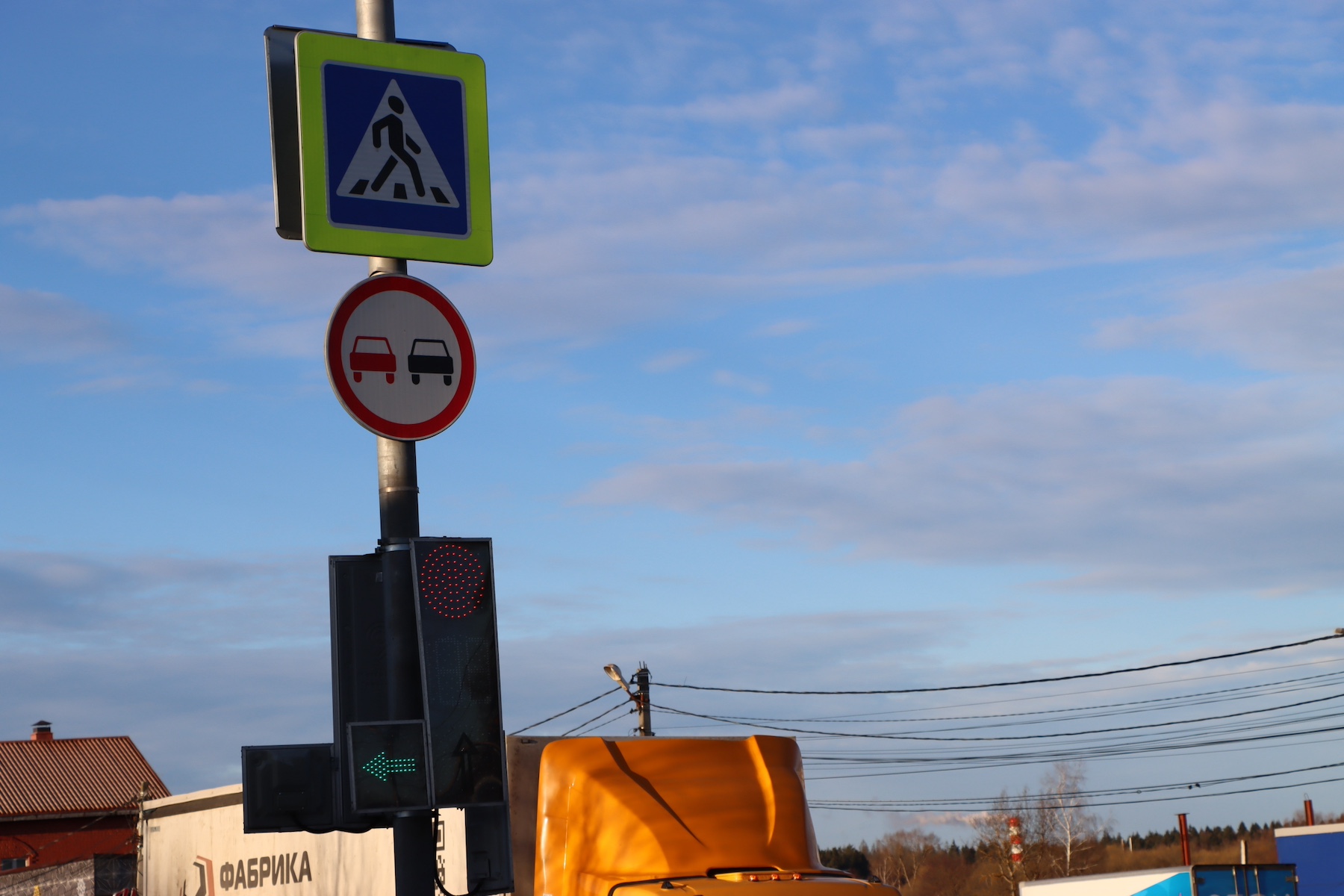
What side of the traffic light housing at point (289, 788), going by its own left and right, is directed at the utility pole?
front

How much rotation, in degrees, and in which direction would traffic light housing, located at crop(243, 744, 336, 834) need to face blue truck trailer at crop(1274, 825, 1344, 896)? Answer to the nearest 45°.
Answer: approximately 45° to its right

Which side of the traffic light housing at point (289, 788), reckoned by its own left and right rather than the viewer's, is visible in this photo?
back
